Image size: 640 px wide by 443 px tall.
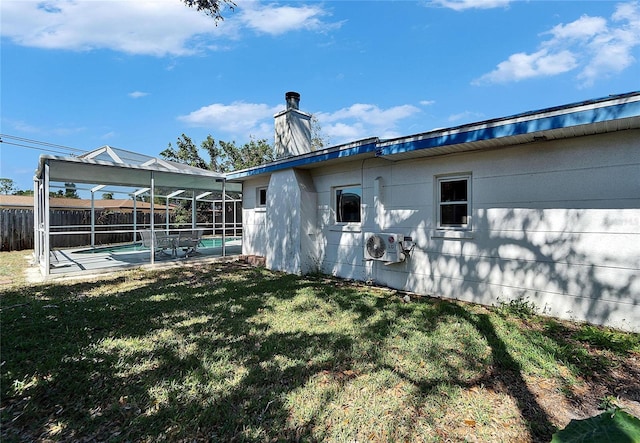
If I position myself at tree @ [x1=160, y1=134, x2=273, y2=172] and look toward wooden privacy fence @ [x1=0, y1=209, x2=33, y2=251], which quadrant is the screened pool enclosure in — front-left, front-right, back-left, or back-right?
front-left

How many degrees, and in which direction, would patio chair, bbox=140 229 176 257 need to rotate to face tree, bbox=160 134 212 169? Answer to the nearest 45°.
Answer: approximately 90° to its left

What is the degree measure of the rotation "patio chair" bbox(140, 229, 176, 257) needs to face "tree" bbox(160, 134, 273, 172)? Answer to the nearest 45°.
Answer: approximately 90° to its left

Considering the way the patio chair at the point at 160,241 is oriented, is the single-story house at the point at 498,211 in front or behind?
in front

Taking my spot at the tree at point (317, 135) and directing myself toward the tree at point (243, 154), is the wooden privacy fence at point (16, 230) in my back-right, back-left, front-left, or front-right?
front-left

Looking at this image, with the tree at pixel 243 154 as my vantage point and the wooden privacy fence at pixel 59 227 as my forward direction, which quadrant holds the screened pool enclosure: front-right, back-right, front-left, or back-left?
front-left
